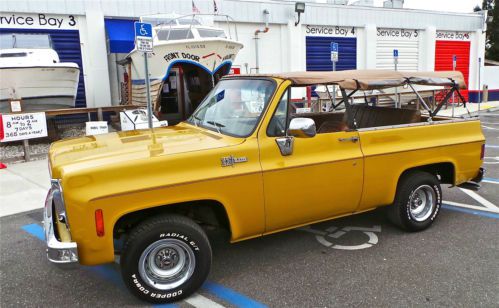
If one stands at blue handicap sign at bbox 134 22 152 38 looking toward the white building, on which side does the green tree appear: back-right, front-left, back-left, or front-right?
front-right

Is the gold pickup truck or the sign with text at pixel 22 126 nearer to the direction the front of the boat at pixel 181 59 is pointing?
the gold pickup truck

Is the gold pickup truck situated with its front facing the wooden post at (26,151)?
no

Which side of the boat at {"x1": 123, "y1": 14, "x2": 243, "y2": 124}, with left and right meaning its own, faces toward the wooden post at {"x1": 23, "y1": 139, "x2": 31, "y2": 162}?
right

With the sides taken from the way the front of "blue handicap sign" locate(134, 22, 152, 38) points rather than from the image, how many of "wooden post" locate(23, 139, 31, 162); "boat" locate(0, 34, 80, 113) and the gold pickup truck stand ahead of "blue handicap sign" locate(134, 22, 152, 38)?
1

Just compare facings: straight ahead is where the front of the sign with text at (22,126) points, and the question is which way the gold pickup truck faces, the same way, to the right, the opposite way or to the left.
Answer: to the right

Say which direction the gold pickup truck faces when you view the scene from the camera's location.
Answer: facing the viewer and to the left of the viewer

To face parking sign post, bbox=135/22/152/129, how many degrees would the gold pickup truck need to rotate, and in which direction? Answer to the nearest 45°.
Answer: approximately 90° to its right

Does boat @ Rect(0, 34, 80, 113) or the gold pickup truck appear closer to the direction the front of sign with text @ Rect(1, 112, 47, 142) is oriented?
the gold pickup truck

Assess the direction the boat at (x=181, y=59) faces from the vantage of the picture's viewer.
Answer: facing the viewer and to the right of the viewer

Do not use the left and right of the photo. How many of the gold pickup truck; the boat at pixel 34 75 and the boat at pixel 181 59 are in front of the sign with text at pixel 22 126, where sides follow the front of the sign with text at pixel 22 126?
1

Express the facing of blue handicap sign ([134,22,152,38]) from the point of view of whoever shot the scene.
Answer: facing the viewer

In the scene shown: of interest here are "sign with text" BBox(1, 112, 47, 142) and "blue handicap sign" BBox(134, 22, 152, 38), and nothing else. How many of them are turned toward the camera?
2

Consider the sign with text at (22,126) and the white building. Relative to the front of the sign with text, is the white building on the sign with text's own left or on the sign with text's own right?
on the sign with text's own left

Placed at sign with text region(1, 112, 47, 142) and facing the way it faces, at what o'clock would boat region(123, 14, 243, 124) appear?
The boat is roughly at 8 o'clock from the sign with text.

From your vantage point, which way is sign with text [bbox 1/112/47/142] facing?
toward the camera

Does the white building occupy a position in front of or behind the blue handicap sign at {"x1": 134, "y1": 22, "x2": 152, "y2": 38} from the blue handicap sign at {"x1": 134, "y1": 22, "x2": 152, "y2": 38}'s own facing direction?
behind

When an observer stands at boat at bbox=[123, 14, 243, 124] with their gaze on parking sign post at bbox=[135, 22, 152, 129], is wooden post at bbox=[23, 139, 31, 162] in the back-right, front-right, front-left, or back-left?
front-right

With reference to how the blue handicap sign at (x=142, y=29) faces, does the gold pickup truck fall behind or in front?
in front
